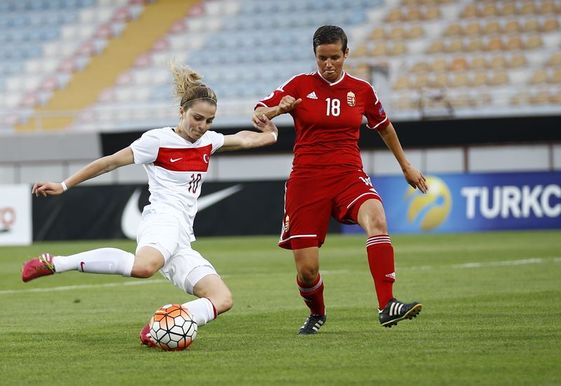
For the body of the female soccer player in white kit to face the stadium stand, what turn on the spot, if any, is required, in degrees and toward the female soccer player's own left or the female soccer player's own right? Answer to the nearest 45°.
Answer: approximately 135° to the female soccer player's own left

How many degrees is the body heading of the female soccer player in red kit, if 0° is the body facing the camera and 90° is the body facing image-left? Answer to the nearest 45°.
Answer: approximately 0°

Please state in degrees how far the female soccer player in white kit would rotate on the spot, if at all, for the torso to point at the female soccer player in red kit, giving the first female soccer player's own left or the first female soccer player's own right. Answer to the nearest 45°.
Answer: approximately 45° to the first female soccer player's own left

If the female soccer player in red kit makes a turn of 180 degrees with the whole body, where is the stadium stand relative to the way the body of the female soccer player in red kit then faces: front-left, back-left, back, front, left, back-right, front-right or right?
front
